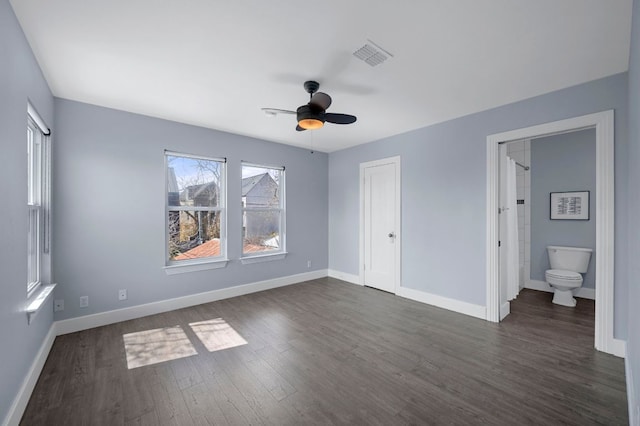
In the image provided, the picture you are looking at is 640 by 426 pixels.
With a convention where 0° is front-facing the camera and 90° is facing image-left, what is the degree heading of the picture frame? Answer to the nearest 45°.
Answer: approximately 0°

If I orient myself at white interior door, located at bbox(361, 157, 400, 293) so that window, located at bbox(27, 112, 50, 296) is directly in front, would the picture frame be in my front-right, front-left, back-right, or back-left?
back-left

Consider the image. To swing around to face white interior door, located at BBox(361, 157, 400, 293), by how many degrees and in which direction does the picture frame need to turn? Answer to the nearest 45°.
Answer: approximately 45° to its right

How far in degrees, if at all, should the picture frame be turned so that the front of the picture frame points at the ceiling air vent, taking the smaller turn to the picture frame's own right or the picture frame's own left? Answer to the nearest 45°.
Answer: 0° — it already faces it
